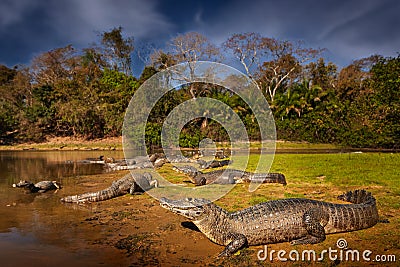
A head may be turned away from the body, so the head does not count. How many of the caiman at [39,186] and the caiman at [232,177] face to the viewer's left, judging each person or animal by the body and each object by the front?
2

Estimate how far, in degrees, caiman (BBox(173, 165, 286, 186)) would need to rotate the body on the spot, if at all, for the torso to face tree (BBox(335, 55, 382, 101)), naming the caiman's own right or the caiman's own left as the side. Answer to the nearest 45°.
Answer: approximately 135° to the caiman's own right

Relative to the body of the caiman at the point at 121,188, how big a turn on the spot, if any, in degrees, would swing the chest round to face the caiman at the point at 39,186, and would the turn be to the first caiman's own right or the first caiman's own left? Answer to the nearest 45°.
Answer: approximately 90° to the first caiman's own left

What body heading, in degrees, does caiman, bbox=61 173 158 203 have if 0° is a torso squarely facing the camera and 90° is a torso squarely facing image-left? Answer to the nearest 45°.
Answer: approximately 225°

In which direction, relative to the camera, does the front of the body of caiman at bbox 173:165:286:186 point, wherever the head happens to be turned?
to the viewer's left

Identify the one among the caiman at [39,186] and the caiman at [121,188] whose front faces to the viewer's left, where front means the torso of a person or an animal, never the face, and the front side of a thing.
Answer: the caiman at [39,186]

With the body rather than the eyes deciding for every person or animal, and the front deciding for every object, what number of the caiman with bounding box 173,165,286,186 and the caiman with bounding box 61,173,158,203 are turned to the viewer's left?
1

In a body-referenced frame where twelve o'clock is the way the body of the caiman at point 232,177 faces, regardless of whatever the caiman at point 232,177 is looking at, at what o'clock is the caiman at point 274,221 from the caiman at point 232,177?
the caiman at point 274,221 is roughly at 9 o'clock from the caiman at point 232,177.

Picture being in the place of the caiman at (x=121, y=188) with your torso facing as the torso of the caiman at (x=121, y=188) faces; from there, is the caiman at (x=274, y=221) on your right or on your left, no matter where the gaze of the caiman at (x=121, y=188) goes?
on your right

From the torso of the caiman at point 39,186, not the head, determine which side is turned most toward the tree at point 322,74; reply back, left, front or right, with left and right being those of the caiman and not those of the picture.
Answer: back

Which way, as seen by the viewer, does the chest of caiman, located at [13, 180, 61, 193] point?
to the viewer's left

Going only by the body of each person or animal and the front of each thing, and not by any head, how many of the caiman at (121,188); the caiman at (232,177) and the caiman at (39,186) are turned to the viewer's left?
2

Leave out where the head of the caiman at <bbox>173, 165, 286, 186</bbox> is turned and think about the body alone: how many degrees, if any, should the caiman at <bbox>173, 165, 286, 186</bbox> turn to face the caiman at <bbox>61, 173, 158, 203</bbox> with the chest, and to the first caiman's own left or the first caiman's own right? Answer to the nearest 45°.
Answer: approximately 45° to the first caiman's own left

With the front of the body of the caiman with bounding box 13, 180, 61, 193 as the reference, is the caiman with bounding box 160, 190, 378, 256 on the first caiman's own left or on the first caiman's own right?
on the first caiman's own left
